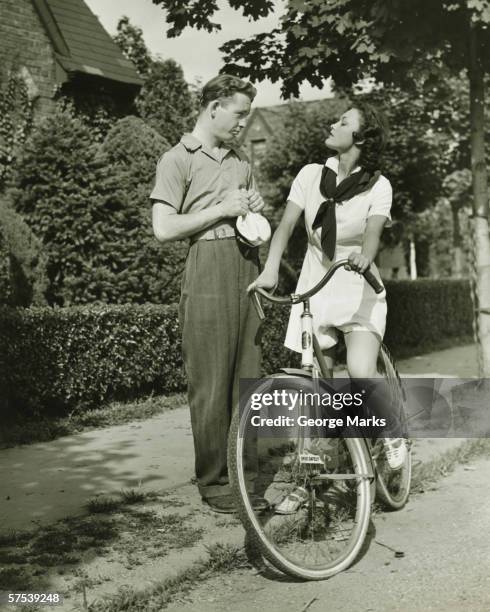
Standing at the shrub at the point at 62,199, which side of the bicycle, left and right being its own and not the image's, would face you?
right

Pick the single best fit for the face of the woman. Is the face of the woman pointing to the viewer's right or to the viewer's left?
to the viewer's left

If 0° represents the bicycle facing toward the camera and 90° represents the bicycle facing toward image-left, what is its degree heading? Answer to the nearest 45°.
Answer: approximately 45°

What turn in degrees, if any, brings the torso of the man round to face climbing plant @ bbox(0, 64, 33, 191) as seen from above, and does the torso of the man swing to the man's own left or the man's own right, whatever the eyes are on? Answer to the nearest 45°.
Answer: approximately 135° to the man's own left

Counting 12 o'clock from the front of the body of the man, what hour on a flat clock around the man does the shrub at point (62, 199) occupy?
The shrub is roughly at 7 o'clock from the man.

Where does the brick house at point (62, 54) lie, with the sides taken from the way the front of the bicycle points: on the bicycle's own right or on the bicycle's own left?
on the bicycle's own right

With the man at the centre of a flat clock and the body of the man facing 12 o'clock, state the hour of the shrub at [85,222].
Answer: The shrub is roughly at 7 o'clock from the man.

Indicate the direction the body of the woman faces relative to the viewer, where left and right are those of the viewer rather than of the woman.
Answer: facing the viewer and to the left of the viewer

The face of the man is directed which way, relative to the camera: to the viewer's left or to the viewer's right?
to the viewer's right

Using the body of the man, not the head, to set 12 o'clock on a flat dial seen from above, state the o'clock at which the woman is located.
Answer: The woman is roughly at 11 o'clock from the man.

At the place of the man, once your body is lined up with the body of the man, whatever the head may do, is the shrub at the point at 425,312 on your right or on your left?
on your left

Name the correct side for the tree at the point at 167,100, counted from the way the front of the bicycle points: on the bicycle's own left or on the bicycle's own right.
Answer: on the bicycle's own right

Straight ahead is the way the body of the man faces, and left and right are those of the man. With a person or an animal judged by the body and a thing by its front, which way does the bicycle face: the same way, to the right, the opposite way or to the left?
to the right

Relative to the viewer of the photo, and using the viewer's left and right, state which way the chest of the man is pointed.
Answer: facing the viewer and to the right of the viewer
